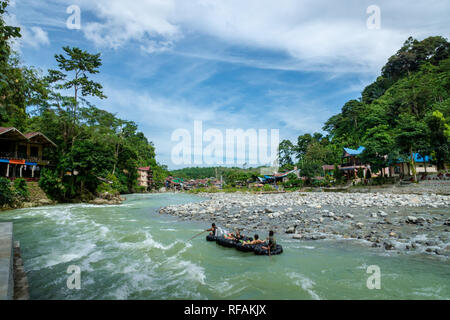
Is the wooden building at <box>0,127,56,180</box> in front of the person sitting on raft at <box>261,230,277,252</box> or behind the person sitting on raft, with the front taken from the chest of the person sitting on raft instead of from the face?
in front

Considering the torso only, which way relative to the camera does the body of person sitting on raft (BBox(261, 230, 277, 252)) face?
to the viewer's left

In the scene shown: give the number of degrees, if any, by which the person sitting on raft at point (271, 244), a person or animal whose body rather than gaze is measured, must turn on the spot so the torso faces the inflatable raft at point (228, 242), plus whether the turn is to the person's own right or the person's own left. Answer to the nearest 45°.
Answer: approximately 45° to the person's own right

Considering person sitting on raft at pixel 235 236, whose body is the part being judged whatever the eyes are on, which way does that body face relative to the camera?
to the viewer's left

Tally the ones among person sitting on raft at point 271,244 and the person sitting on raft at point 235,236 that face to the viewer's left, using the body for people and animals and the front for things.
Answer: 2

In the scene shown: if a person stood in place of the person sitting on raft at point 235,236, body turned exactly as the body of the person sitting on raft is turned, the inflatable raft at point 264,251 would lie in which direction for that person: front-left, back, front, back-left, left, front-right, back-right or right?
back-left

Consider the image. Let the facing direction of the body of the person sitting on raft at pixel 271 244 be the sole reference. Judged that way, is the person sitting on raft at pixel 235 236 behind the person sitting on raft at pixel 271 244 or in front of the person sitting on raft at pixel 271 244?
in front
